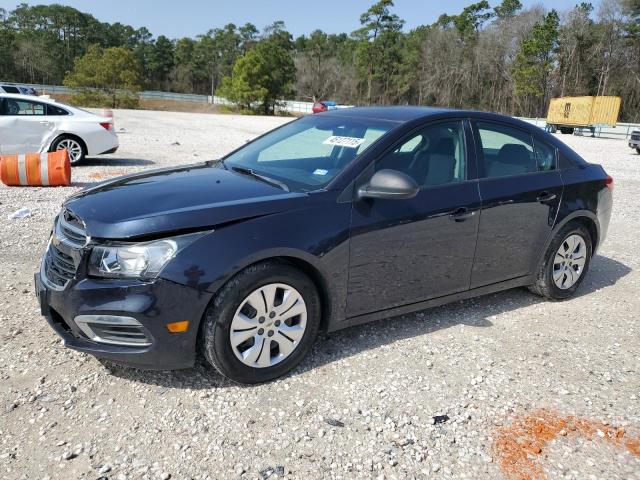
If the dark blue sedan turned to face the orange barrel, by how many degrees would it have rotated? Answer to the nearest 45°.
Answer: approximately 90° to its right

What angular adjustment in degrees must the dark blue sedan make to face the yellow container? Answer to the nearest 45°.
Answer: approximately 180°

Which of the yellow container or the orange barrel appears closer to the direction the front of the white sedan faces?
the orange barrel

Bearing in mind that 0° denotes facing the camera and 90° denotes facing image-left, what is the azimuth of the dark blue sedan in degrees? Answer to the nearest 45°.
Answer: approximately 45°

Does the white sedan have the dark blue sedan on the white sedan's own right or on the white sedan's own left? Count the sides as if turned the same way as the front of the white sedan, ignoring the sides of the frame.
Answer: on the white sedan's own left

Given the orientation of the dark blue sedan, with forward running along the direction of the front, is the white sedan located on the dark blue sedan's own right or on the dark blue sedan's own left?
on the dark blue sedan's own right

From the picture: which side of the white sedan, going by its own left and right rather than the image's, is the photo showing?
left

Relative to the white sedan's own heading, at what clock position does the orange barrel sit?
The orange barrel is roughly at 9 o'clock from the white sedan.
